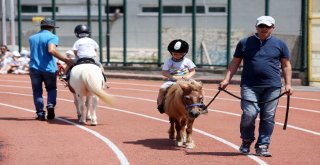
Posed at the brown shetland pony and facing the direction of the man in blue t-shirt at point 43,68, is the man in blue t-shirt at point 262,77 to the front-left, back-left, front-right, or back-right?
back-right

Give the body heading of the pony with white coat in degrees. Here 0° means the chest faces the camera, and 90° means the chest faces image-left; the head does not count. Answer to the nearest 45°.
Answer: approximately 180°

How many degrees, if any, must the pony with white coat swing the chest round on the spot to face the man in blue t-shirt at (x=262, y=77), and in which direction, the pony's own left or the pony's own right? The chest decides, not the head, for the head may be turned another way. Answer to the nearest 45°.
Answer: approximately 135° to the pony's own right

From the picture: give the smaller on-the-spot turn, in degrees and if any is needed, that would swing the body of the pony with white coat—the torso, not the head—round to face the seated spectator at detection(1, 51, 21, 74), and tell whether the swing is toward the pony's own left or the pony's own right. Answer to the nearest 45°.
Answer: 0° — it already faces them

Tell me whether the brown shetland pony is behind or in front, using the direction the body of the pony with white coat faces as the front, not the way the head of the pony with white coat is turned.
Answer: behind

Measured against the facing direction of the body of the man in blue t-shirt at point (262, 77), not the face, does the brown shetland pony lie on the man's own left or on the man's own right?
on the man's own right

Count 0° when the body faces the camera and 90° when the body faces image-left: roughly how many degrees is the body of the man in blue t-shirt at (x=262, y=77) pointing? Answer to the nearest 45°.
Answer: approximately 0°

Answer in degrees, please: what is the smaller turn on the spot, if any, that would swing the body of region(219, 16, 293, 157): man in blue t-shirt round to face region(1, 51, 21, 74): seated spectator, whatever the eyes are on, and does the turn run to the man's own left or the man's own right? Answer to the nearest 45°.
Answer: approximately 135° to the man's own right

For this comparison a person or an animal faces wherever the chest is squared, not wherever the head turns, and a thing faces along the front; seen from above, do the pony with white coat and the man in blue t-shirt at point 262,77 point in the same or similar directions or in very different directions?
very different directions

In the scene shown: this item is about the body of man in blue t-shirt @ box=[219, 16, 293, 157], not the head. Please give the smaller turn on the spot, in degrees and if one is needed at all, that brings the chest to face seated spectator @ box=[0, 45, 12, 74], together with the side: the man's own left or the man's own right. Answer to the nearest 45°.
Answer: approximately 135° to the man's own right

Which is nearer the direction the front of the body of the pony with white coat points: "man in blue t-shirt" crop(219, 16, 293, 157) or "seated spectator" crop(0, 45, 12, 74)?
the seated spectator

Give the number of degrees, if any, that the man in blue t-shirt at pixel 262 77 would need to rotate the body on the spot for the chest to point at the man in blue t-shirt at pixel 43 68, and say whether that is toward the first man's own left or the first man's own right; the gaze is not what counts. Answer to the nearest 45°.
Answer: approximately 135° to the first man's own right
